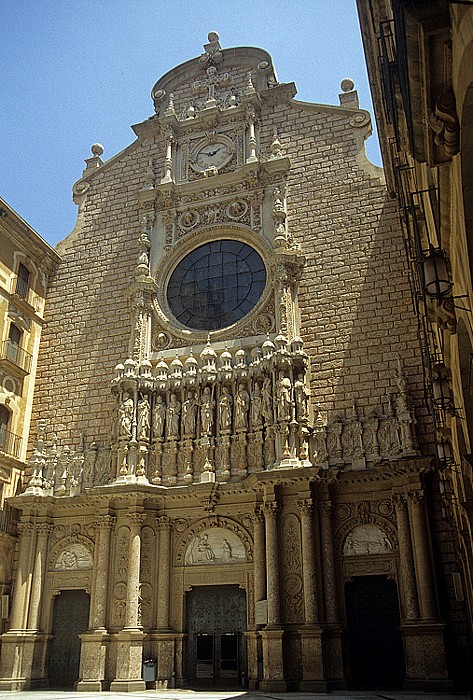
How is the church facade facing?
toward the camera
